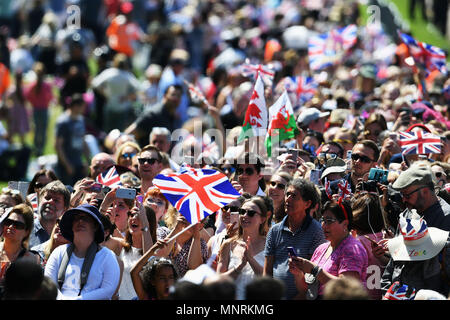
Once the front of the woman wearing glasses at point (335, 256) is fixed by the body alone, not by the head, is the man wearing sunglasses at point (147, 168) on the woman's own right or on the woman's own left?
on the woman's own right

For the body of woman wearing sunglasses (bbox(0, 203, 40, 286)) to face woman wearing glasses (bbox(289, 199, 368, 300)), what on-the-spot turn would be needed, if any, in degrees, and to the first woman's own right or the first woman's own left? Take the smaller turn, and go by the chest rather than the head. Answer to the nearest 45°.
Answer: approximately 90° to the first woman's own left

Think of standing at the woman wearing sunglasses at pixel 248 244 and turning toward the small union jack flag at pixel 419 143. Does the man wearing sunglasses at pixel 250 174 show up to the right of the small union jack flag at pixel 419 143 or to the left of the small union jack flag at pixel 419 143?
left

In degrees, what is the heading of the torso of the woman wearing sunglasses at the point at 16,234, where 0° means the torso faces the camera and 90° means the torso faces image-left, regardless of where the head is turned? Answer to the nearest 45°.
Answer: approximately 45°

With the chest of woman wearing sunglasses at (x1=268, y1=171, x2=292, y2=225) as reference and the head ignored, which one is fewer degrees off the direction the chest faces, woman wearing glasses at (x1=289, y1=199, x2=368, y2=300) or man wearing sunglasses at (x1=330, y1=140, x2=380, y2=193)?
the woman wearing glasses

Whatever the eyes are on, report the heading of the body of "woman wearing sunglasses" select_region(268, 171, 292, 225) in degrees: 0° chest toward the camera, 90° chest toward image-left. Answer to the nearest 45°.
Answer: approximately 45°

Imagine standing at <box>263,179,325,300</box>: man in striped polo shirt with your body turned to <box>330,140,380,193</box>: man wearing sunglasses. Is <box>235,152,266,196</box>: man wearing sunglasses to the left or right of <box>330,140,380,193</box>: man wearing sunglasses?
left

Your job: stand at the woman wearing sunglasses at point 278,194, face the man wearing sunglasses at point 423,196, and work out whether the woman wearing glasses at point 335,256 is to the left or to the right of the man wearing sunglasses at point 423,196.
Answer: right

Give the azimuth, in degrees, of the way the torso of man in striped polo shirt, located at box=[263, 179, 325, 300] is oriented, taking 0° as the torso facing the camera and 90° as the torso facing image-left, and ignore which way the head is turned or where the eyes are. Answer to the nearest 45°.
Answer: approximately 45°
